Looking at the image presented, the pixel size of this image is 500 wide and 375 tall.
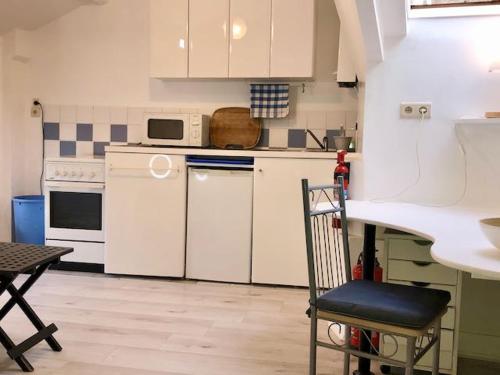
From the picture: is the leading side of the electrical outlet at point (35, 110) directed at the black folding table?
yes

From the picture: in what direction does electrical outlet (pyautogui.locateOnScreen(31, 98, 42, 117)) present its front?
toward the camera

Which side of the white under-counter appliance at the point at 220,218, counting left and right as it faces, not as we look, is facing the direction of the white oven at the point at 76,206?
right

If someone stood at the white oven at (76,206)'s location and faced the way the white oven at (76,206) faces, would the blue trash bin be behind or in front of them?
behind

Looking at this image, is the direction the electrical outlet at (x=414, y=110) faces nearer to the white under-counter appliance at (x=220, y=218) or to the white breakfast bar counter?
the white breakfast bar counter

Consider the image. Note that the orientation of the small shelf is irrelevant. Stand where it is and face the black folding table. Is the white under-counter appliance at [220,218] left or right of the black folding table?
right

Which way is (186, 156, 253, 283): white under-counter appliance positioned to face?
toward the camera

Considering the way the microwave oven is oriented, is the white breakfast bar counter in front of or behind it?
in front

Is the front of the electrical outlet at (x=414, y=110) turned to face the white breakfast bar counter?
yes

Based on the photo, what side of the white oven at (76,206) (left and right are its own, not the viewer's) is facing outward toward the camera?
front

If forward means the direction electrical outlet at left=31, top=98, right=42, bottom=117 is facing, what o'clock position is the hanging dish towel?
The hanging dish towel is roughly at 10 o'clock from the electrical outlet.

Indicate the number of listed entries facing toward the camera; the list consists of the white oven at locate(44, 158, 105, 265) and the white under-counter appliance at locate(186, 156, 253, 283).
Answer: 2
